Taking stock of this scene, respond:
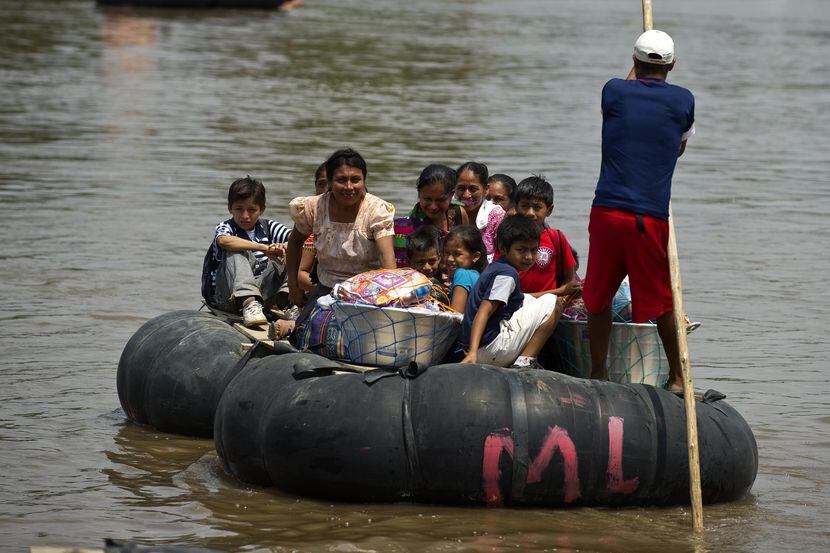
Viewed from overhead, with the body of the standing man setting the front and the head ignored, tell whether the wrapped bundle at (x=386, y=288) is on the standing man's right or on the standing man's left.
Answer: on the standing man's left

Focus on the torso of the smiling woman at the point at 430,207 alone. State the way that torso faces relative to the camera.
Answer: toward the camera

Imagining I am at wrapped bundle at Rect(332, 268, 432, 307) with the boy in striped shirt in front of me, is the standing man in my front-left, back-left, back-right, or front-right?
back-right

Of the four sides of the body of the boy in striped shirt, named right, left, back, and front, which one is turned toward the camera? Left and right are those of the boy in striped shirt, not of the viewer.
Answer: front

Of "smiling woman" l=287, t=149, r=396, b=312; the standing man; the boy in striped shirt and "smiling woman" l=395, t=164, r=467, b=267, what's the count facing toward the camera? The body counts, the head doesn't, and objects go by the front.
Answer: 3

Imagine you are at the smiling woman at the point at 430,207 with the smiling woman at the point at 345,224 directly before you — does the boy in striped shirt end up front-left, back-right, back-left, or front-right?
front-right

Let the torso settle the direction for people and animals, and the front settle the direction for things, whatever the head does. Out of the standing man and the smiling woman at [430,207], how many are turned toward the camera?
1

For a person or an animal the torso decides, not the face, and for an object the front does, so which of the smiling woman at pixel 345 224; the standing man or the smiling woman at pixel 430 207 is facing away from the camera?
the standing man

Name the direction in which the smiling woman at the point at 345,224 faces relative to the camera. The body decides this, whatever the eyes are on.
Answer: toward the camera

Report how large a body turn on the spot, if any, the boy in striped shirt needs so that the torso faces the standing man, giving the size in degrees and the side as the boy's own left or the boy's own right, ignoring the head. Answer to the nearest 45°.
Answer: approximately 45° to the boy's own left

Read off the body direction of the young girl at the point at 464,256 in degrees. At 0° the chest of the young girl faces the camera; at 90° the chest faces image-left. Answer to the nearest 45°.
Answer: approximately 45°

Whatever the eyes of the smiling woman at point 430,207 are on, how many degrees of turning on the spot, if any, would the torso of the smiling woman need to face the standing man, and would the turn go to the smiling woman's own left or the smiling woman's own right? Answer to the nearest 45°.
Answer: approximately 45° to the smiling woman's own left

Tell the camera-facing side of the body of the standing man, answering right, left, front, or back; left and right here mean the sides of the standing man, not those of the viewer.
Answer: back

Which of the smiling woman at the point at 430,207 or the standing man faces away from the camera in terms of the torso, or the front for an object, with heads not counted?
the standing man

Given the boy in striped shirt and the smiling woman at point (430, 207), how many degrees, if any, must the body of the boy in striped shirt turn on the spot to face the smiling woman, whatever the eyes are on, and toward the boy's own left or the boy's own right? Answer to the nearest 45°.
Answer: approximately 45° to the boy's own left

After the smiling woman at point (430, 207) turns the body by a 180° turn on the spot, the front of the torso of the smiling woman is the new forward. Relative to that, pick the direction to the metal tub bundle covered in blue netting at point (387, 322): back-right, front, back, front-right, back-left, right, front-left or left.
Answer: back
